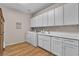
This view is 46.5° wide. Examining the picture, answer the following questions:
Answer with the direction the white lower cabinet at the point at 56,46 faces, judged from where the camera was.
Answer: facing the viewer and to the left of the viewer

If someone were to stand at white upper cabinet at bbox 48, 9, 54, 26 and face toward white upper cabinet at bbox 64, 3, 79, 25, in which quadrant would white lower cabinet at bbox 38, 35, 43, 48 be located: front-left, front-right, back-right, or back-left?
back-right

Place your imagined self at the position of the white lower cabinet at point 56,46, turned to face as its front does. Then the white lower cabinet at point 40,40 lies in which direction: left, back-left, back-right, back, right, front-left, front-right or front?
right
